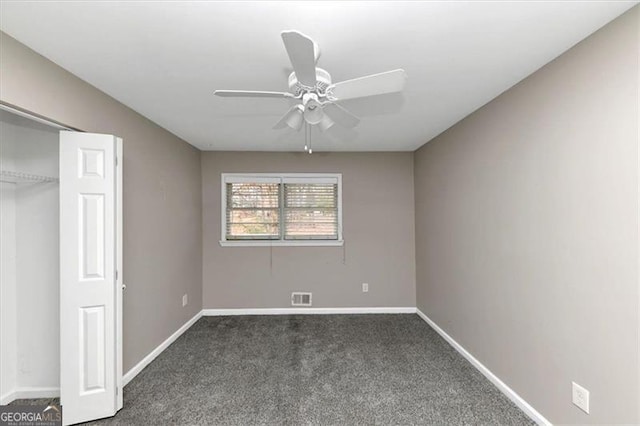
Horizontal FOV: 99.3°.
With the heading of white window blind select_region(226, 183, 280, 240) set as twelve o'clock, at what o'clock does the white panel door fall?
The white panel door is roughly at 1 o'clock from the white window blind.

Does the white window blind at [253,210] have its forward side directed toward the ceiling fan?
yes

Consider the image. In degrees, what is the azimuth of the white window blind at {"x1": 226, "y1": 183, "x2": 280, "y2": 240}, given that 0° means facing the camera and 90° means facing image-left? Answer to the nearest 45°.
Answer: approximately 0°
